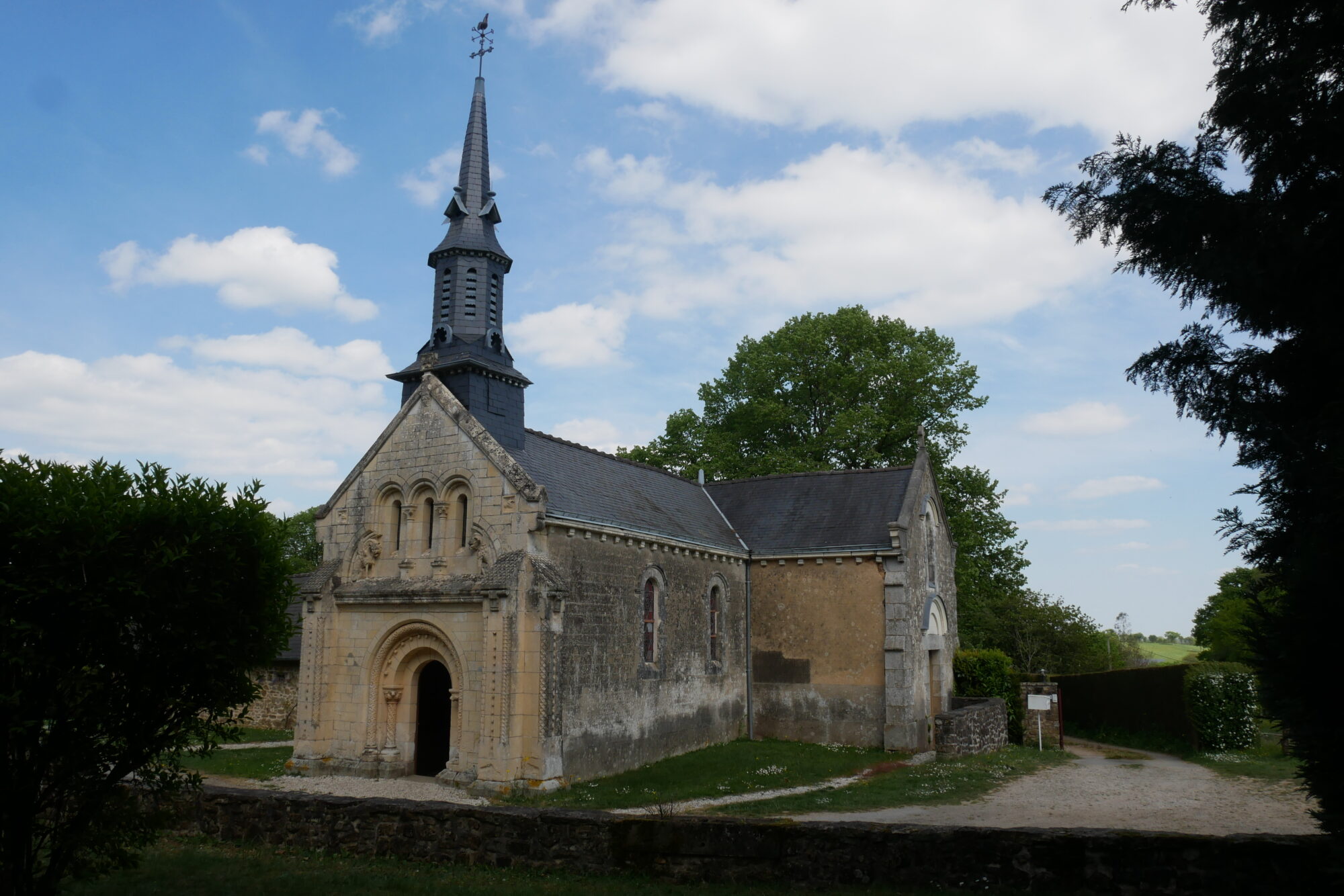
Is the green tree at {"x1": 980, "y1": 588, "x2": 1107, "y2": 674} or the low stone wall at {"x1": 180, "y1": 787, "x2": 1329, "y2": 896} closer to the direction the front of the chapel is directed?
the low stone wall

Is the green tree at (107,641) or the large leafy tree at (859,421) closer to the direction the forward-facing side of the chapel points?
the green tree

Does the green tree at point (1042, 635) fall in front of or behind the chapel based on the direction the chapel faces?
behind

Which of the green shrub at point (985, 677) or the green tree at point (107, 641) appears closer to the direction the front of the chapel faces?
the green tree

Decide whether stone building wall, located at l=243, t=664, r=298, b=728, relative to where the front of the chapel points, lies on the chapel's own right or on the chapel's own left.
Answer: on the chapel's own right

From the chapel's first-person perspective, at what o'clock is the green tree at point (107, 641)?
The green tree is roughly at 11 o'clock from the chapel.

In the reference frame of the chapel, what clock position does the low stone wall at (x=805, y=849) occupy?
The low stone wall is roughly at 10 o'clock from the chapel.

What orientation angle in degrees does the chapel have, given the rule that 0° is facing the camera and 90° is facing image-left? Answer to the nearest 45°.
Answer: approximately 45°

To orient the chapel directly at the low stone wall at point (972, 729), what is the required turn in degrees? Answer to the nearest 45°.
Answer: approximately 135° to its left

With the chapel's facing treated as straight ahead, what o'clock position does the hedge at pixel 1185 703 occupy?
The hedge is roughly at 7 o'clock from the chapel.

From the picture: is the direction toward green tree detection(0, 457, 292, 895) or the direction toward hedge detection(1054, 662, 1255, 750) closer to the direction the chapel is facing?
the green tree

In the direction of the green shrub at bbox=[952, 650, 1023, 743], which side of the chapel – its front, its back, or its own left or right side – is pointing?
back
